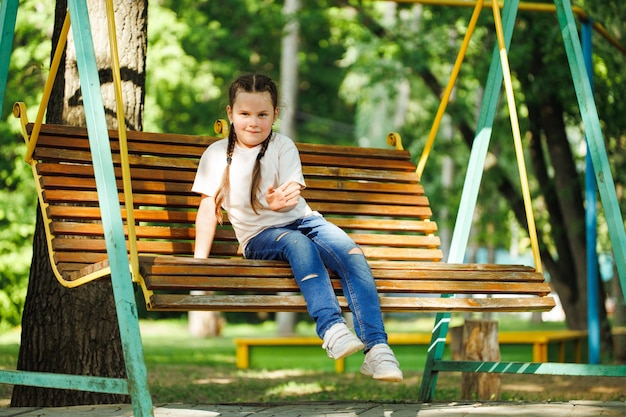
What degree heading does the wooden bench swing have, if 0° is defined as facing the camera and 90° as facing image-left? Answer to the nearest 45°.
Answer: approximately 315°

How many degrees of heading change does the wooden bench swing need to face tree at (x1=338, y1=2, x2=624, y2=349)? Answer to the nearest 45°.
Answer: approximately 90° to its left

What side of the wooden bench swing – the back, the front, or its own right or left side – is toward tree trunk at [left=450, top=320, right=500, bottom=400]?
left
